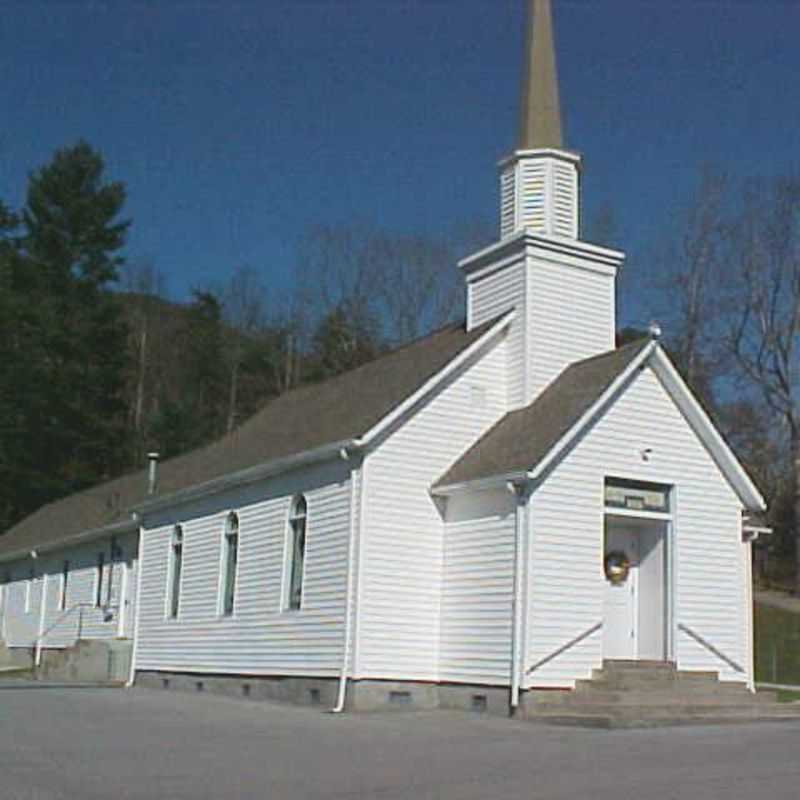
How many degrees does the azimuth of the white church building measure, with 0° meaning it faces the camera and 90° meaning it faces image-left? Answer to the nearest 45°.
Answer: approximately 315°
